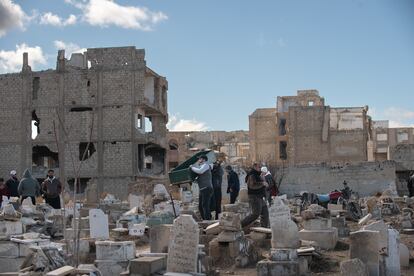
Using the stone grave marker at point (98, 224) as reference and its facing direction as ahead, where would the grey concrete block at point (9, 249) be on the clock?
The grey concrete block is roughly at 1 o'clock from the stone grave marker.

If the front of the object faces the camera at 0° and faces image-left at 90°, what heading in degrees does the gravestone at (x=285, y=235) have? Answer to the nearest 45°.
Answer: approximately 0°

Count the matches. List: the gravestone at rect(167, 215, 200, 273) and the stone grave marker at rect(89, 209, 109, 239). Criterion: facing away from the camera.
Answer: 0

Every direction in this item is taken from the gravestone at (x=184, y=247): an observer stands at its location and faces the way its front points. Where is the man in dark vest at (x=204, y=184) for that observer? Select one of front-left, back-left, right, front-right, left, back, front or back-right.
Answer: back

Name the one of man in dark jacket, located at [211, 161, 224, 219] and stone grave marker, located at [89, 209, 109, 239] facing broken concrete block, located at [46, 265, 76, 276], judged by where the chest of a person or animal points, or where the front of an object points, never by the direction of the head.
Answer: the stone grave marker

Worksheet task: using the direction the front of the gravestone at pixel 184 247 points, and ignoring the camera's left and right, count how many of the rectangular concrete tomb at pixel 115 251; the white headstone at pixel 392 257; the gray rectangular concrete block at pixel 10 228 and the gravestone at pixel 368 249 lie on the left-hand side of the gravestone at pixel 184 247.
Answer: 2

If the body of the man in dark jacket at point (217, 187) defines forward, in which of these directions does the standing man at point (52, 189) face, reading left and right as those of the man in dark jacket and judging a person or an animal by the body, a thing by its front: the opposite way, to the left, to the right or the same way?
the opposite way

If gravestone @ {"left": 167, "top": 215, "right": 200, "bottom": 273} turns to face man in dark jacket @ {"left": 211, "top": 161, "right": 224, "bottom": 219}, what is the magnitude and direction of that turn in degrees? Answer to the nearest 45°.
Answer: approximately 180°
